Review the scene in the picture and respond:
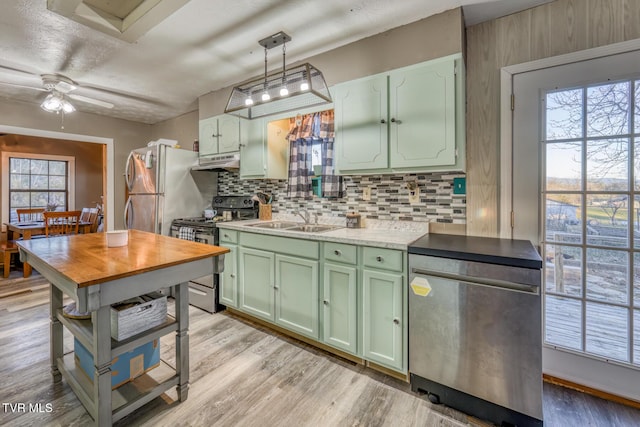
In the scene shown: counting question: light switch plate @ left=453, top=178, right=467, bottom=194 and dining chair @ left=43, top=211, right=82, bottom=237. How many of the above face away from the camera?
1

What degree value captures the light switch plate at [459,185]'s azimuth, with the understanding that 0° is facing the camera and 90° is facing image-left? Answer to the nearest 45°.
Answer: approximately 0°

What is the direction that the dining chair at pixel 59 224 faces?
away from the camera

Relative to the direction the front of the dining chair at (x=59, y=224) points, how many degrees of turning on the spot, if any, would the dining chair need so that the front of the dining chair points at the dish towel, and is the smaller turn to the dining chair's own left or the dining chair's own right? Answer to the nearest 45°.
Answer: approximately 180°

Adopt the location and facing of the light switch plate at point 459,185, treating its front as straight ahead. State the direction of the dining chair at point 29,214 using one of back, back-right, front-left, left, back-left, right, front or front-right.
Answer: right

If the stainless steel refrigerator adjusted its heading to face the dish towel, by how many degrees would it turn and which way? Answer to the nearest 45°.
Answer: approximately 90° to its left

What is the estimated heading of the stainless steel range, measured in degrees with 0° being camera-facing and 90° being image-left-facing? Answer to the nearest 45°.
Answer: approximately 45°

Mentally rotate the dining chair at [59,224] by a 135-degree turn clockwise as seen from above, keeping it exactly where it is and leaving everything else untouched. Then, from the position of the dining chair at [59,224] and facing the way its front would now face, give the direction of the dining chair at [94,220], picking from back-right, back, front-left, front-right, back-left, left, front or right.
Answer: left
